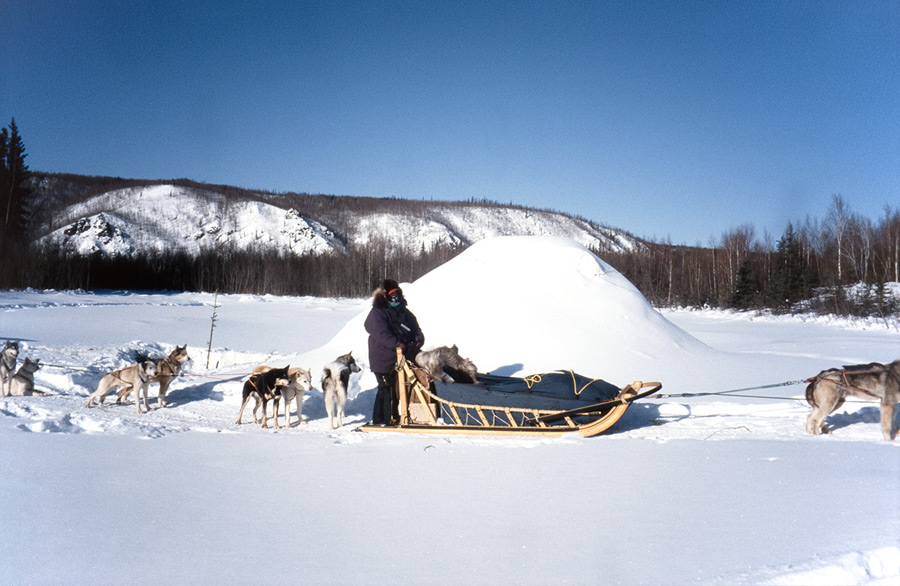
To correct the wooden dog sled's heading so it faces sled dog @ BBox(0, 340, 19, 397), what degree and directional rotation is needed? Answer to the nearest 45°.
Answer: approximately 180°

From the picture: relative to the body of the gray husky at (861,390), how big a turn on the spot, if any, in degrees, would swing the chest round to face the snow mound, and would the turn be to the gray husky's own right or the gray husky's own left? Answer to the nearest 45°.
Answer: approximately 135° to the gray husky's own left

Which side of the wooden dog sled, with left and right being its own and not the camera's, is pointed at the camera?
right

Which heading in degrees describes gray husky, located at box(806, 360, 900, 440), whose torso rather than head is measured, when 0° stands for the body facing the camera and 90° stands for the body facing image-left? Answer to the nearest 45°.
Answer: approximately 270°
